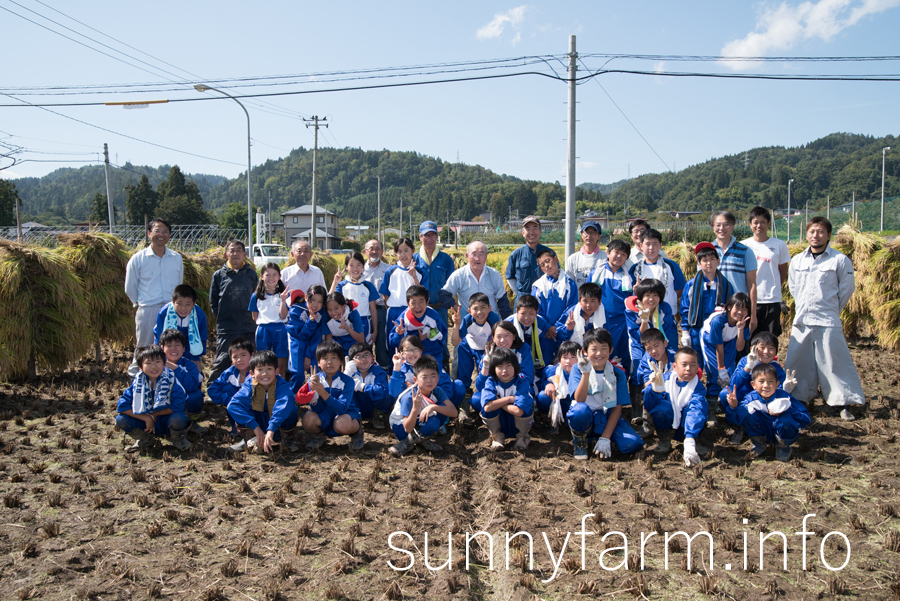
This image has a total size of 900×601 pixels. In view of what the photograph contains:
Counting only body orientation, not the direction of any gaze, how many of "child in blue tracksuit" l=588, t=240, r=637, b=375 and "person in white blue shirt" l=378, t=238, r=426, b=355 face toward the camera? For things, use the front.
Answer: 2

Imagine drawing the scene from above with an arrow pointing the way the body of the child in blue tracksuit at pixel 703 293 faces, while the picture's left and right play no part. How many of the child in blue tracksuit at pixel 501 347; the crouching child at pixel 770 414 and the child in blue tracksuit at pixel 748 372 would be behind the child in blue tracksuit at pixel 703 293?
0

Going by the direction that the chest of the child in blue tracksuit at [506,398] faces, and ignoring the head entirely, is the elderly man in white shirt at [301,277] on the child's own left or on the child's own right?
on the child's own right

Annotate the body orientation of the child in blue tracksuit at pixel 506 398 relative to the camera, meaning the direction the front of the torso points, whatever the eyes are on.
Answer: toward the camera

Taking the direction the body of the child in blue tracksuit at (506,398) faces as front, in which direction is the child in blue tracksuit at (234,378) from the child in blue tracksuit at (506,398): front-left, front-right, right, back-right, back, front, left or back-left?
right

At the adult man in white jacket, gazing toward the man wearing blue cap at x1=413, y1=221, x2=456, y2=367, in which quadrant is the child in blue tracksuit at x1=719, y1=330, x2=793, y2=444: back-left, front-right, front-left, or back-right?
front-left

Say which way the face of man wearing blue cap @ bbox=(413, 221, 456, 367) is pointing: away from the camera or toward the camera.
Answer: toward the camera

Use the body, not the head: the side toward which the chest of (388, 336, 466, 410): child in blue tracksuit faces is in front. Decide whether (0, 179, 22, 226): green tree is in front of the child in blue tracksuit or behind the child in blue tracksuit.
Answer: behind

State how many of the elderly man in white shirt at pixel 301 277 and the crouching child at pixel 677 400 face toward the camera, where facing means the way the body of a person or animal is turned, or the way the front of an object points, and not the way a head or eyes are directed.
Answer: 2

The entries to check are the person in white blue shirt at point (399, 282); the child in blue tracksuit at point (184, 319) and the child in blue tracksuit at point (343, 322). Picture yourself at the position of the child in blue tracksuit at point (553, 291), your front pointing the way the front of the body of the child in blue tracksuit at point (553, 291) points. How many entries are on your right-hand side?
3

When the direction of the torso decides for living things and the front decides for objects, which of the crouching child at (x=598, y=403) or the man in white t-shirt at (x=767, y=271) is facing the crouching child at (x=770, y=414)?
the man in white t-shirt

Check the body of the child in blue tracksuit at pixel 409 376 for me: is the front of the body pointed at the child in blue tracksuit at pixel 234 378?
no

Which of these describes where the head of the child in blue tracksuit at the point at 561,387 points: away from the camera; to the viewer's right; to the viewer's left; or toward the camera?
toward the camera

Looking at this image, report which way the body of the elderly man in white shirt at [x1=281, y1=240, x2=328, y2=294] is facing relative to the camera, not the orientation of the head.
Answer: toward the camera

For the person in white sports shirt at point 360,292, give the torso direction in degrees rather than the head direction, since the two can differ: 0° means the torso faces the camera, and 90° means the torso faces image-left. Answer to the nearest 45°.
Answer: approximately 0°

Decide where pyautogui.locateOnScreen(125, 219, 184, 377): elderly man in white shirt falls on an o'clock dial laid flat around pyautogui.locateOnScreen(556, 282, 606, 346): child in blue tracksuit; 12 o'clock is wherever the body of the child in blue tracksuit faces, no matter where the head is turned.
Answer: The elderly man in white shirt is roughly at 3 o'clock from the child in blue tracksuit.
